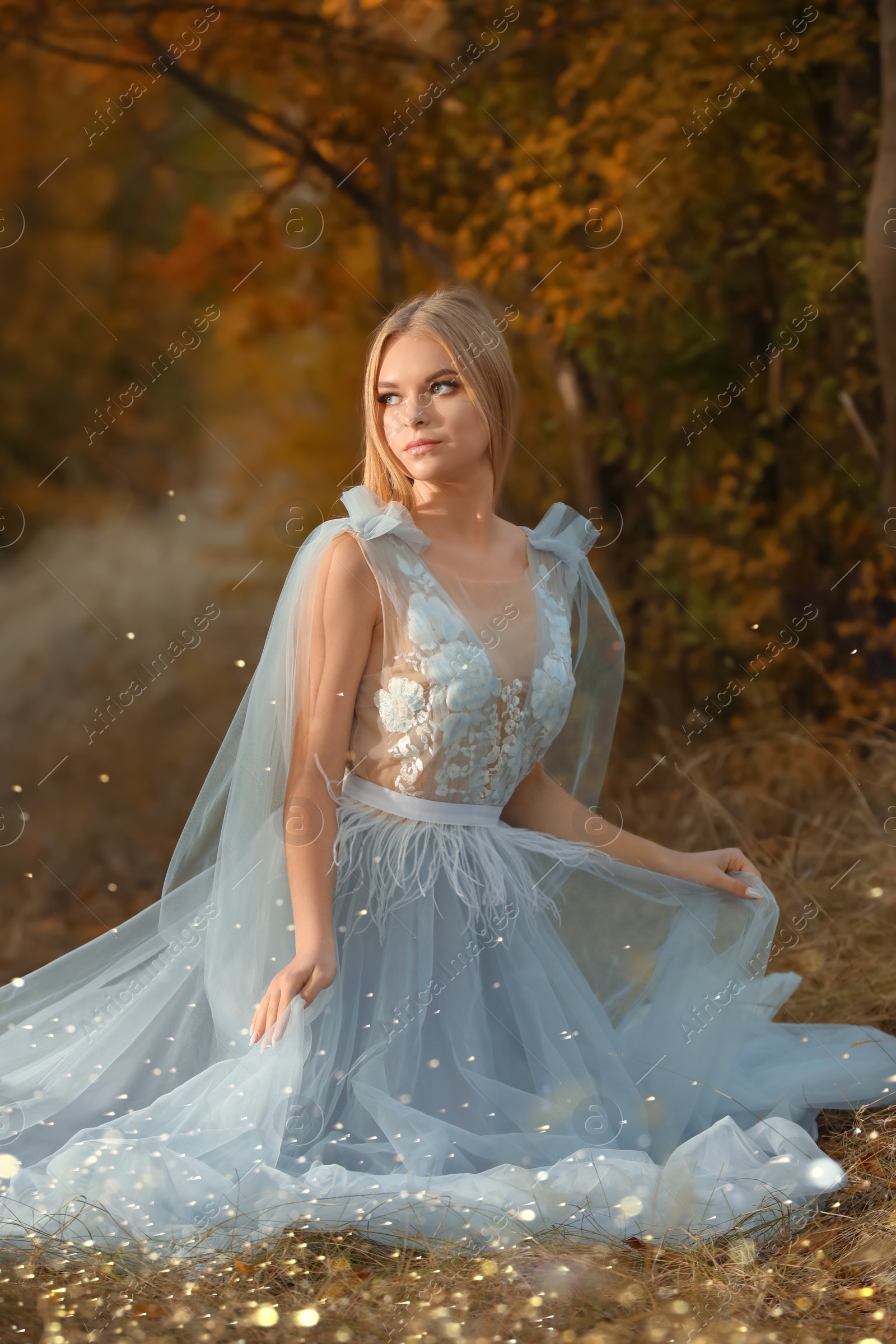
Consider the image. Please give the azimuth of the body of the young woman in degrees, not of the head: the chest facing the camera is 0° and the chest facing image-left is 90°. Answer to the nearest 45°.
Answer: approximately 315°

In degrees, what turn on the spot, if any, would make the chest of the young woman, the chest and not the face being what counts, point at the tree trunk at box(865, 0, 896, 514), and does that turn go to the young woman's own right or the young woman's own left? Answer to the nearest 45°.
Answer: approximately 90° to the young woman's own left
